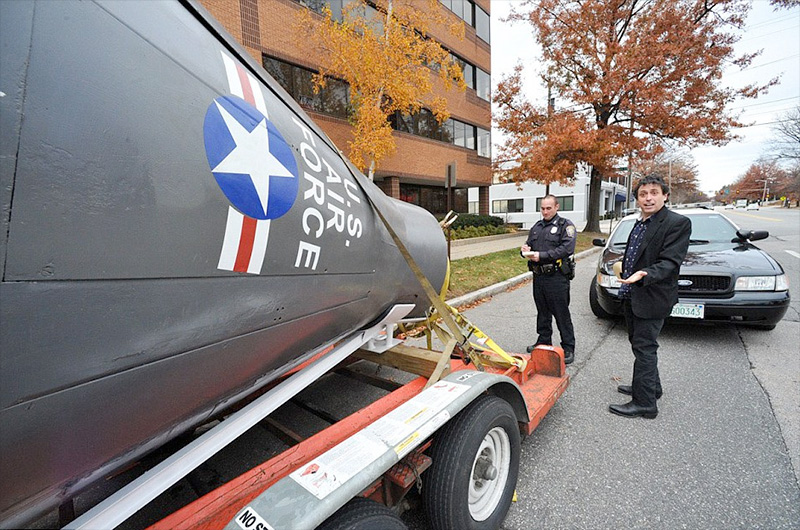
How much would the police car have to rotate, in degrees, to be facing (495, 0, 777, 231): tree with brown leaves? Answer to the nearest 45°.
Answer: approximately 180°

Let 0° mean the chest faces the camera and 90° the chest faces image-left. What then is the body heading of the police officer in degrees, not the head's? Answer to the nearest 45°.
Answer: approximately 45°

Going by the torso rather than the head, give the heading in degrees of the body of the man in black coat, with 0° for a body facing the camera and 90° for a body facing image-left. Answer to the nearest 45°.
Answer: approximately 45°

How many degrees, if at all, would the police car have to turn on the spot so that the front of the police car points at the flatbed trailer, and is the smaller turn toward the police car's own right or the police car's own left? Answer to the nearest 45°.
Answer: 0° — it already faces it

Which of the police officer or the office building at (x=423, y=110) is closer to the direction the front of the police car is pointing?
the police officer

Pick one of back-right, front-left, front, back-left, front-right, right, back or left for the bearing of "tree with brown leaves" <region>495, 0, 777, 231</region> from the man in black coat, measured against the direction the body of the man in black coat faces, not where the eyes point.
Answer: back-right

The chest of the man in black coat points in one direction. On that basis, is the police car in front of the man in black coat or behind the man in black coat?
behind
